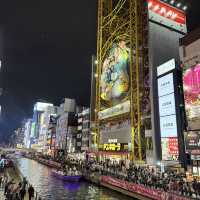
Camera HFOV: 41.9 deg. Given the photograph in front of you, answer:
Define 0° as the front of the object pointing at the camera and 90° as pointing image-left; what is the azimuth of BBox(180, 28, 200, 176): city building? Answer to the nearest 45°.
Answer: approximately 45°
